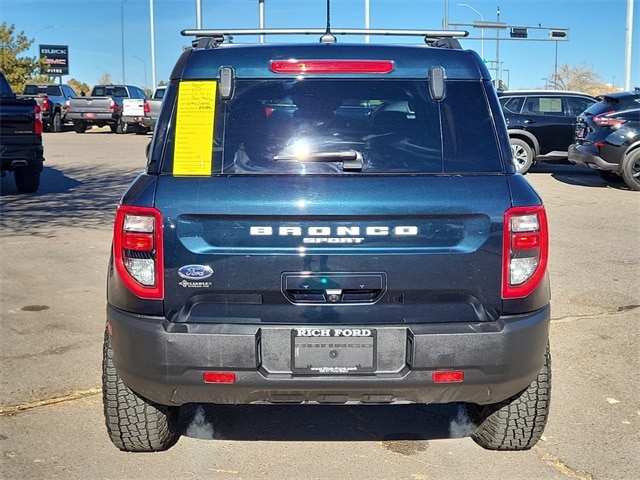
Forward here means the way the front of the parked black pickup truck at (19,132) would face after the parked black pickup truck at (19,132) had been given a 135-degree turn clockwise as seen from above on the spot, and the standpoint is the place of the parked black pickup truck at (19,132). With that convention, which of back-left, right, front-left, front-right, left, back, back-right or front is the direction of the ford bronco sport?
front-right

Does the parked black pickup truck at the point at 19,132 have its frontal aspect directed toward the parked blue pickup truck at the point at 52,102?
yes

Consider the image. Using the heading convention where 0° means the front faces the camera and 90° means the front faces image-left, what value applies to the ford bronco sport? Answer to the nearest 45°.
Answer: approximately 180°

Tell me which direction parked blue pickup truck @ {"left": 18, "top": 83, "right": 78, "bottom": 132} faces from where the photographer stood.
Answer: facing away from the viewer and to the right of the viewer

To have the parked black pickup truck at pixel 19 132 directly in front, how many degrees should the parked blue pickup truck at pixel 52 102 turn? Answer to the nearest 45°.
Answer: approximately 135° to its right

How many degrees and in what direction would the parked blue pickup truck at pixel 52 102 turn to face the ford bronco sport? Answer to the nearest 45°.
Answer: approximately 135° to its right

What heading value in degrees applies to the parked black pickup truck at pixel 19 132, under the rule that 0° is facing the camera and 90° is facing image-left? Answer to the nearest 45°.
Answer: approximately 180°
